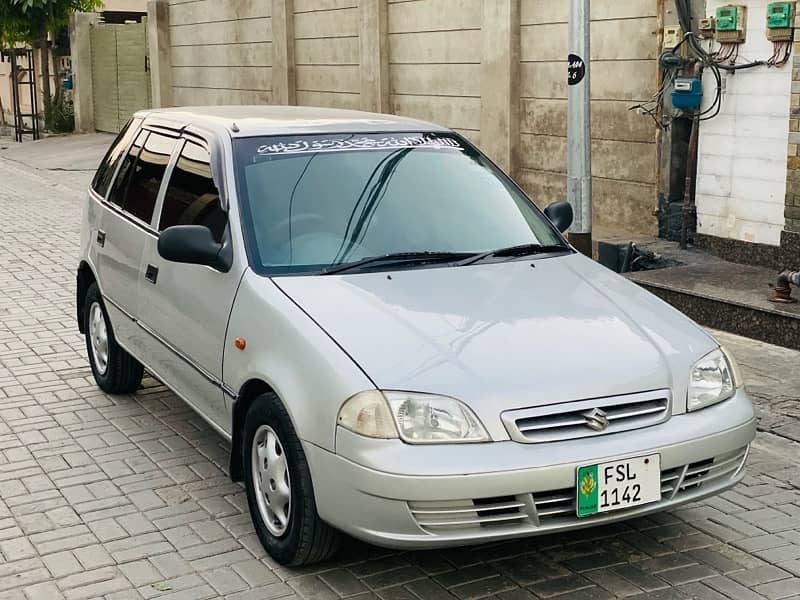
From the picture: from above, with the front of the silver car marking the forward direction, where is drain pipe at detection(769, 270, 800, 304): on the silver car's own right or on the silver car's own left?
on the silver car's own left

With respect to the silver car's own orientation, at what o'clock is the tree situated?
The tree is roughly at 7 o'clock from the silver car.

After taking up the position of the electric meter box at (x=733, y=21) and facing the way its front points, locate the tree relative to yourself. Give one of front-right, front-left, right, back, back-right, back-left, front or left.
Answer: right

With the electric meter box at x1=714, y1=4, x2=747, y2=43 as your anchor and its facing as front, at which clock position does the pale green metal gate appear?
The pale green metal gate is roughly at 3 o'clock from the electric meter box.

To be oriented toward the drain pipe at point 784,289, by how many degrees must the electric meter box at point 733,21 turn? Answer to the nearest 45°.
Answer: approximately 45° to its left

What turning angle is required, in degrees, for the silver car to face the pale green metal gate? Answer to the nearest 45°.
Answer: approximately 135° to its left

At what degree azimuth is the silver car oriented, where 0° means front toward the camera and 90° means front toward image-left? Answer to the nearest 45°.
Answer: approximately 315°

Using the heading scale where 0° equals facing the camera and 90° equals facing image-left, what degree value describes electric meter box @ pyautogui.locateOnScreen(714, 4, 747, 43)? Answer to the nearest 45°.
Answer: approximately 45°

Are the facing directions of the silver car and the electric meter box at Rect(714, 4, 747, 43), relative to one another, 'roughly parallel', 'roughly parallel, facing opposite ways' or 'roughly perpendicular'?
roughly perpendicular

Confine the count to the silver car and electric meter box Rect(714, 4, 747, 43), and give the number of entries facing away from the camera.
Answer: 0
